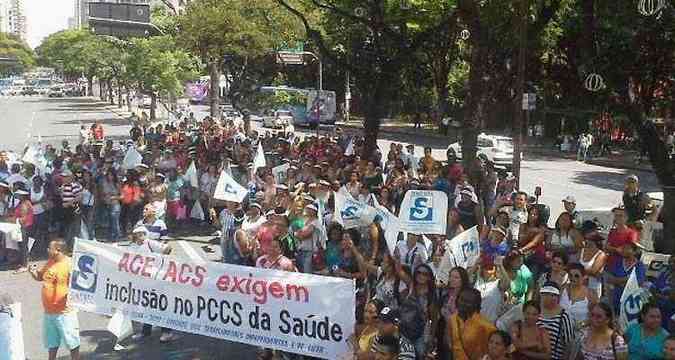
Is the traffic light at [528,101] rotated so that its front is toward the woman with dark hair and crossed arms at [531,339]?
yes

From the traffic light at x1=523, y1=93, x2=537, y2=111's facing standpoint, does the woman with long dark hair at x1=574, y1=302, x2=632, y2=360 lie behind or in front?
in front

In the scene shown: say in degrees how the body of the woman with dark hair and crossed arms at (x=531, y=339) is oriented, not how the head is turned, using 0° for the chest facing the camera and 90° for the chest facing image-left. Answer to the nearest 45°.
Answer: approximately 0°

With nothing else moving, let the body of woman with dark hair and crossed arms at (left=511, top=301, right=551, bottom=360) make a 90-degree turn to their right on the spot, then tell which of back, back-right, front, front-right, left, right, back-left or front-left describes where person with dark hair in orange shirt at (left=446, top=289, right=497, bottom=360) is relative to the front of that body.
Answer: front

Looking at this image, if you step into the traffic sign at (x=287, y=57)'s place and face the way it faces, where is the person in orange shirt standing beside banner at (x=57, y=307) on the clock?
The person in orange shirt standing beside banner is roughly at 12 o'clock from the traffic sign.

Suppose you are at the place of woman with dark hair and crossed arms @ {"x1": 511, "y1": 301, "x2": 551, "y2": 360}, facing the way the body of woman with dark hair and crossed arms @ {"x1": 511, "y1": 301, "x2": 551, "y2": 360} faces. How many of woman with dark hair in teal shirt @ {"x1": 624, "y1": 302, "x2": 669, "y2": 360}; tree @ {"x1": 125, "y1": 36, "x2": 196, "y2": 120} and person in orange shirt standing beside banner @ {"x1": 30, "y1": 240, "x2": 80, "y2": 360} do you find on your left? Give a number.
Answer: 1

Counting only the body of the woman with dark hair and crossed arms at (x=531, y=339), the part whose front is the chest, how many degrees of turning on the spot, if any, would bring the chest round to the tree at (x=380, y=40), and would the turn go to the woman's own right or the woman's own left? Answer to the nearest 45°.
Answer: approximately 180°

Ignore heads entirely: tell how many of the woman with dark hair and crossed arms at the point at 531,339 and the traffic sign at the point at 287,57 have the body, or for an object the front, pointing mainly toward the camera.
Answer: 2

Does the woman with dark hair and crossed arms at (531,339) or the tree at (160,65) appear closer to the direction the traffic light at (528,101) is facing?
the woman with dark hair and crossed arms
